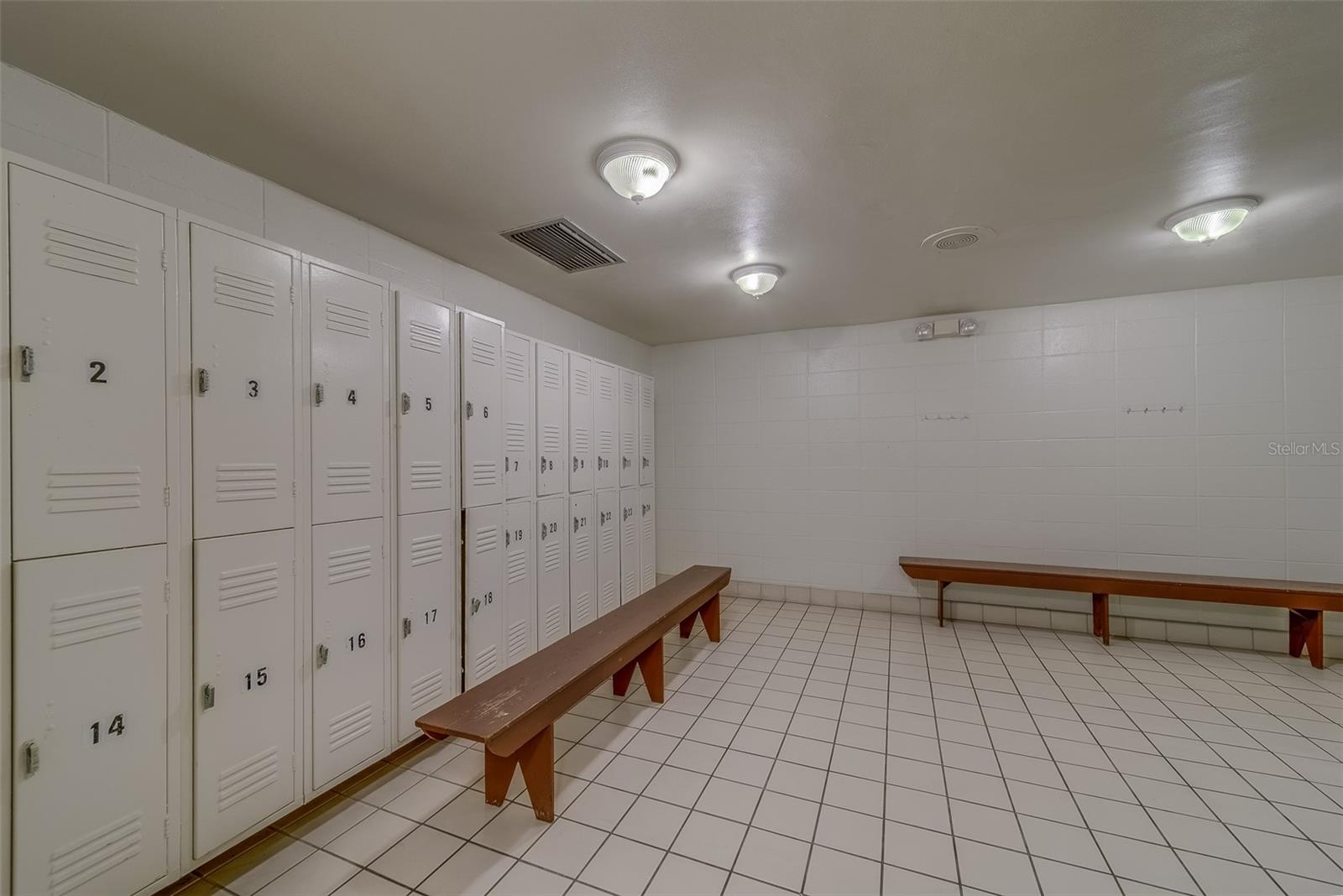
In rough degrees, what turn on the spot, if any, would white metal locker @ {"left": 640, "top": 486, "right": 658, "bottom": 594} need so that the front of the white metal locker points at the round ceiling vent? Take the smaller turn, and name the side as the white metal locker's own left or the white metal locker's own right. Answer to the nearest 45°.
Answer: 0° — it already faces it

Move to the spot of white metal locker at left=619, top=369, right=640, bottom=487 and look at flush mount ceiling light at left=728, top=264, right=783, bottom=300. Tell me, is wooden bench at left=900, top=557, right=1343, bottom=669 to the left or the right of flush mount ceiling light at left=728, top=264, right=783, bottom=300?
left

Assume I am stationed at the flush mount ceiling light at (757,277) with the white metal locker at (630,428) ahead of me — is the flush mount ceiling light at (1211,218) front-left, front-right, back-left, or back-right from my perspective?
back-right

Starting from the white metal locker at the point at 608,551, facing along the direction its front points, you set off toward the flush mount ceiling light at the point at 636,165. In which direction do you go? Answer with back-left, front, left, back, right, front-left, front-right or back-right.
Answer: front-right

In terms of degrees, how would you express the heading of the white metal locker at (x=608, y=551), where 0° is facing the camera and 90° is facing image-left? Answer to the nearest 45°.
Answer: approximately 315°

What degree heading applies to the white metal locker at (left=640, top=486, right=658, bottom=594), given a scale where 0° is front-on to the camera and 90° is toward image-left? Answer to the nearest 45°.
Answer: approximately 315°

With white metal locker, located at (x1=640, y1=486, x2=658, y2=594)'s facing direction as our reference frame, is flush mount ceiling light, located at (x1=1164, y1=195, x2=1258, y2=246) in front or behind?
in front

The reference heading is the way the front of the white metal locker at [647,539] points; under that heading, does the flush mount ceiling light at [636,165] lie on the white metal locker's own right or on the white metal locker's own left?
on the white metal locker's own right

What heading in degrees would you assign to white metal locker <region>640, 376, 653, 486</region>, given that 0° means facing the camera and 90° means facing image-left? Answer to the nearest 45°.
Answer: approximately 315°
